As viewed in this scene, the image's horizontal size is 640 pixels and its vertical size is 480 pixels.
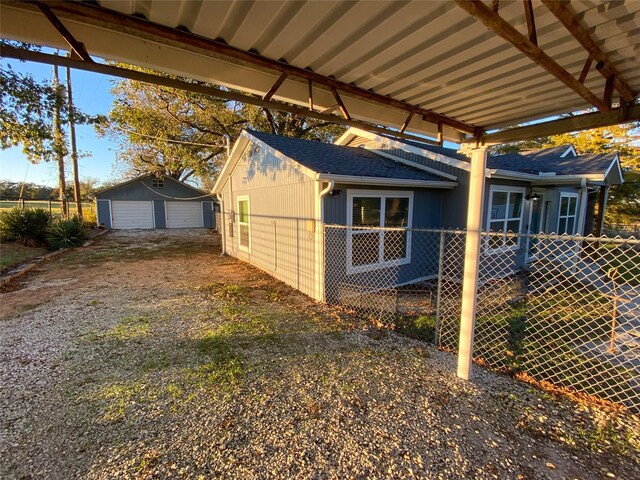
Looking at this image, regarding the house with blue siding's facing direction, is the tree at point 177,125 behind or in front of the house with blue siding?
behind

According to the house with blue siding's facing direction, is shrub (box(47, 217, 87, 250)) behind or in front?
behind

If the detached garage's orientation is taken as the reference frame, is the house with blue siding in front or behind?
in front

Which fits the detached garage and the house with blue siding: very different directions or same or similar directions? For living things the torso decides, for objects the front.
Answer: same or similar directions

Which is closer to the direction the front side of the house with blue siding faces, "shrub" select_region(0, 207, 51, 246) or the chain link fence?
the chain link fence

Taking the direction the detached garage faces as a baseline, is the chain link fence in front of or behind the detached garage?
in front

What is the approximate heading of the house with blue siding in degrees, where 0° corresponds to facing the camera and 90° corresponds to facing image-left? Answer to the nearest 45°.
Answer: approximately 315°

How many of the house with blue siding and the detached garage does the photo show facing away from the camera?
0

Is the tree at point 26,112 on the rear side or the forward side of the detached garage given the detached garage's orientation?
on the forward side

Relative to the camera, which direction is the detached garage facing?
toward the camera

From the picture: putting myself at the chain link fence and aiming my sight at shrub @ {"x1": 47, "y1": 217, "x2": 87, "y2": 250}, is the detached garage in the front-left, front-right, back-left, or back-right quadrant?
front-right

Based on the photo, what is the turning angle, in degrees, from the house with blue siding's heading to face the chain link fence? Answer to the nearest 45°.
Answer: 0° — it already faces it

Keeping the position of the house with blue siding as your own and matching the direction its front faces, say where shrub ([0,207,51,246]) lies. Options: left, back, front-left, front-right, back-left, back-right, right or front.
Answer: back-right
